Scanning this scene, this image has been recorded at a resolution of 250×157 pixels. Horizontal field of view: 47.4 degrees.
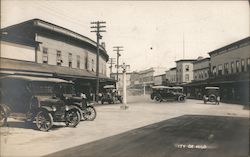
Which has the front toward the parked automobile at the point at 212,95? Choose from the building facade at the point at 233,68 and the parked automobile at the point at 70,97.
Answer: the building facade

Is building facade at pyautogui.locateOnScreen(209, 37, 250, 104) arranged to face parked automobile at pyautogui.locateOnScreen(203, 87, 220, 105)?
yes

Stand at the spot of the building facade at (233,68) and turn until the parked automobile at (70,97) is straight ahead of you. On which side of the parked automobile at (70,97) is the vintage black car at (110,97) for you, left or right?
right

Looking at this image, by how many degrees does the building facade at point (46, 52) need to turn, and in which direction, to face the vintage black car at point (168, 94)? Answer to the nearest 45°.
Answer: approximately 90° to its left

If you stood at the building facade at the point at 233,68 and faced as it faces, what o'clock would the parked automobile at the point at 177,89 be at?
The parked automobile is roughly at 2 o'clock from the building facade.
